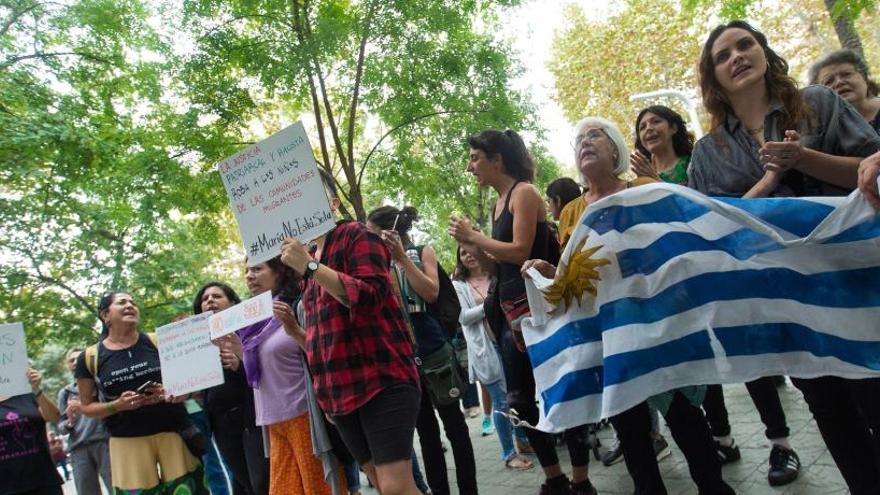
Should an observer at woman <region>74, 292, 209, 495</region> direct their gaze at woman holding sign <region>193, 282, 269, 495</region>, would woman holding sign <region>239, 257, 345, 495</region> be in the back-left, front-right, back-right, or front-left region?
front-right

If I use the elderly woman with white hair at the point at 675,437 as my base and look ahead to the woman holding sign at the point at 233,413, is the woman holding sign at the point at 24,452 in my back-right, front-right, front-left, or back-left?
front-left

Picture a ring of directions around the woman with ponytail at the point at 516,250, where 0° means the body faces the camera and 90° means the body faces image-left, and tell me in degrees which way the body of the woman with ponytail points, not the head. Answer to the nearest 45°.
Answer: approximately 90°

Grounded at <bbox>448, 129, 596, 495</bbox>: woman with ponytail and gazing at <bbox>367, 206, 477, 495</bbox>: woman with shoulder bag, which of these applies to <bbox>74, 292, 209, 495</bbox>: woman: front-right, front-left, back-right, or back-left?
front-left

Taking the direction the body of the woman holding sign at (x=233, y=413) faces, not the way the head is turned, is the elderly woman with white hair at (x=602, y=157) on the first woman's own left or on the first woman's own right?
on the first woman's own left

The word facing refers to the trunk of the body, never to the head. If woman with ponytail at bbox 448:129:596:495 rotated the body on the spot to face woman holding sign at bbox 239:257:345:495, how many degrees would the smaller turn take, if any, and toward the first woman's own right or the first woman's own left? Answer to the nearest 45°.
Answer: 0° — they already face them

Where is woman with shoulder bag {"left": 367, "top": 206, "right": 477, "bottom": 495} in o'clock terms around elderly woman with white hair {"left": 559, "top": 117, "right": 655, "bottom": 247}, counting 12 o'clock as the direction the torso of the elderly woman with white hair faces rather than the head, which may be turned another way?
The woman with shoulder bag is roughly at 2 o'clock from the elderly woman with white hair.

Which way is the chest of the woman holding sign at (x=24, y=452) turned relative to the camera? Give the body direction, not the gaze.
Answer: toward the camera

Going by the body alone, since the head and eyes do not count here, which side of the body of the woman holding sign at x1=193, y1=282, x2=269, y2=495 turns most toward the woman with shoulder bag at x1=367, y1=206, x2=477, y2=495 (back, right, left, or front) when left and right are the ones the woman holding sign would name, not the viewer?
left

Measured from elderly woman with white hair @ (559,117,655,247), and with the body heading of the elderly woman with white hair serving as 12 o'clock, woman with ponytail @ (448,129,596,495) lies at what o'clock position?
The woman with ponytail is roughly at 2 o'clock from the elderly woman with white hair.

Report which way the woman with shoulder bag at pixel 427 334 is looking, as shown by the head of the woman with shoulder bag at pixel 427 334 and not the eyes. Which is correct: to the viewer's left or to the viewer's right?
to the viewer's left
